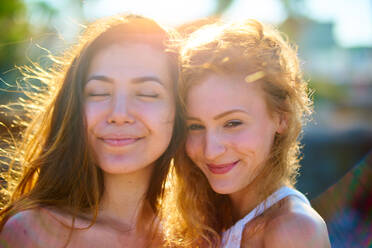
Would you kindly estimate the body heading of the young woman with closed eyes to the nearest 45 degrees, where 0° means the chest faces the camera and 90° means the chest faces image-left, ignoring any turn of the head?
approximately 0°

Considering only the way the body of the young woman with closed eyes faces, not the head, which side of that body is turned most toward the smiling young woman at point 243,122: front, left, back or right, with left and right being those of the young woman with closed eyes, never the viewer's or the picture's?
left

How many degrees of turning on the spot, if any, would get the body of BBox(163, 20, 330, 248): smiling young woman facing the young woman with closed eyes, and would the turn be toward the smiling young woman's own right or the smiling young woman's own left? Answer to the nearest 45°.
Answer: approximately 45° to the smiling young woman's own right

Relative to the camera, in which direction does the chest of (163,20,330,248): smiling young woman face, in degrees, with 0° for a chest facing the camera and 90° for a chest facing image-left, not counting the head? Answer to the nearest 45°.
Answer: approximately 45°
